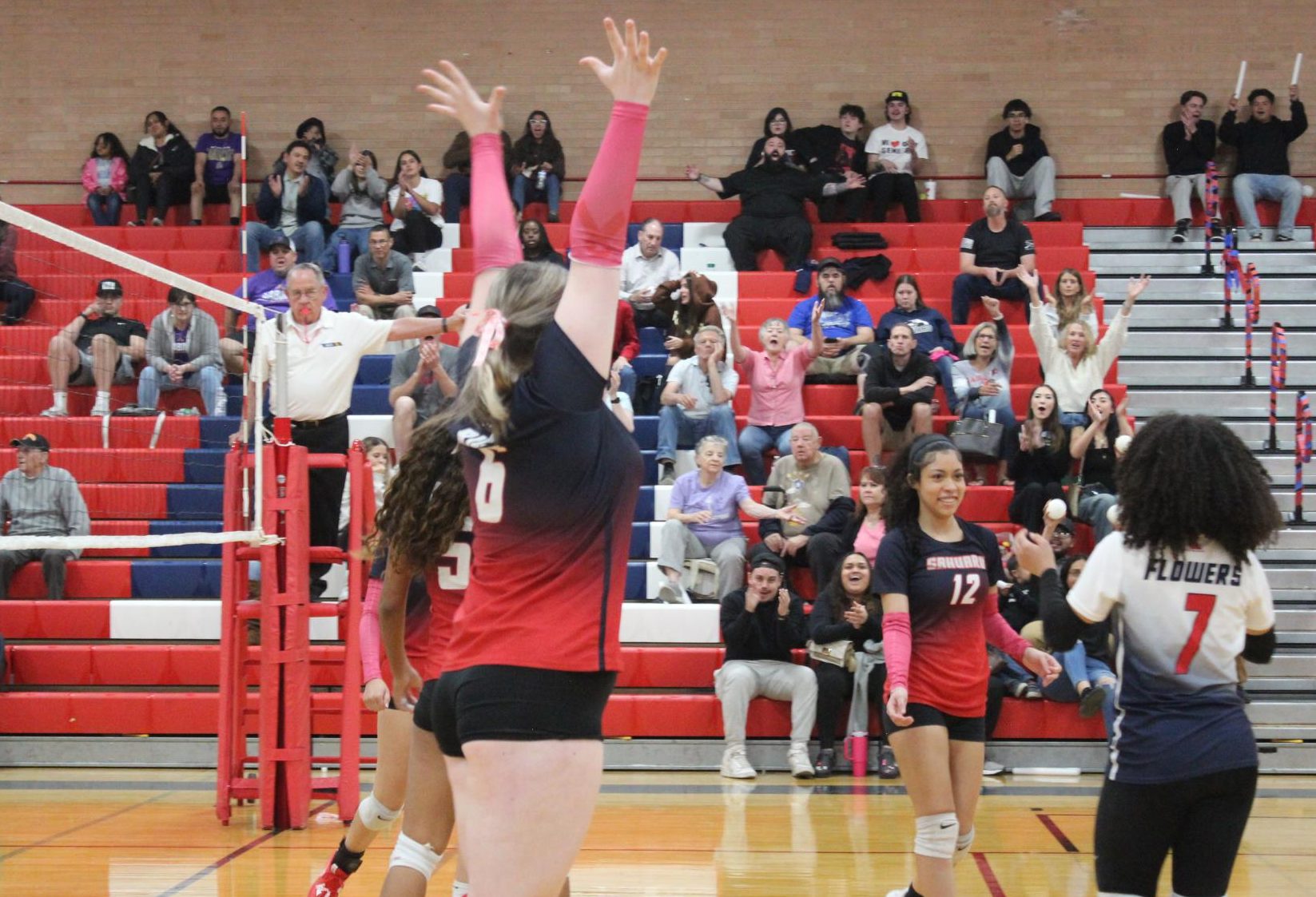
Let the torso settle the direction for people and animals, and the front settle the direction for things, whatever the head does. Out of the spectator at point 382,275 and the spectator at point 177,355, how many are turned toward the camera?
2

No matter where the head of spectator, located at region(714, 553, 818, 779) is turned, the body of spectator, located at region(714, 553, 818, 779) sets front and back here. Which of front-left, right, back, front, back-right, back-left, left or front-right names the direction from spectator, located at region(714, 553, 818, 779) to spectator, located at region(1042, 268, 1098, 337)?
back-left

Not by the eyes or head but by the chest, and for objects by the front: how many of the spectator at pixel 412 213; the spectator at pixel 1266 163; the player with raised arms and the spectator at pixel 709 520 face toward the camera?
3

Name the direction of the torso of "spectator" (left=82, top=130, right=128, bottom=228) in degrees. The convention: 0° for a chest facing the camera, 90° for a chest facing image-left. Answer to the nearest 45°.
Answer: approximately 0°

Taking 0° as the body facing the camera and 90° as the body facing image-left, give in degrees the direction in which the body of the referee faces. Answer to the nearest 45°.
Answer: approximately 0°
